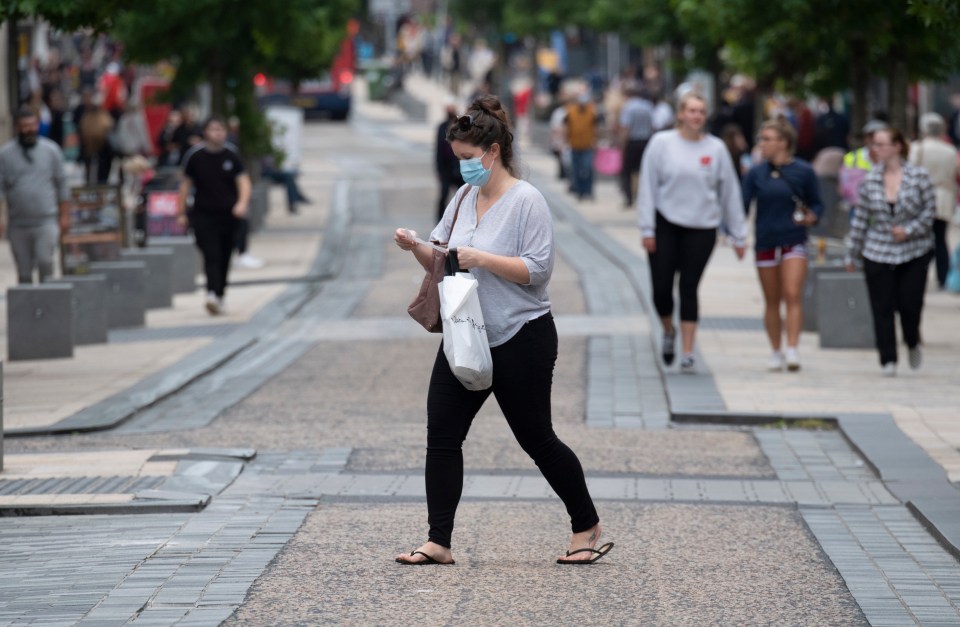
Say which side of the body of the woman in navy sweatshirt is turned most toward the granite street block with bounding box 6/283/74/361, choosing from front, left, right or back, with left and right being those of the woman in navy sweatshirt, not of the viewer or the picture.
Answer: right

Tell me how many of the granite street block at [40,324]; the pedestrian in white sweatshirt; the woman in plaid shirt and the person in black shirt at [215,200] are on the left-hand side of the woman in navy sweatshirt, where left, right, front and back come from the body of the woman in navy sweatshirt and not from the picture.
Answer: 1

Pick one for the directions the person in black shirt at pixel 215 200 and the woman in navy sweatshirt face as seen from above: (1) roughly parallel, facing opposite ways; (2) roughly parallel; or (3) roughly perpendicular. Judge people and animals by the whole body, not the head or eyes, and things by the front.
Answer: roughly parallel

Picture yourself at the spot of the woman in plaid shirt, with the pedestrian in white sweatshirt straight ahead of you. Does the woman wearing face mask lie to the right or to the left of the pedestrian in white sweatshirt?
left

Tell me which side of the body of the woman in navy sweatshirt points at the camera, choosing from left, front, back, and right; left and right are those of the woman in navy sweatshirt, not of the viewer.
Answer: front

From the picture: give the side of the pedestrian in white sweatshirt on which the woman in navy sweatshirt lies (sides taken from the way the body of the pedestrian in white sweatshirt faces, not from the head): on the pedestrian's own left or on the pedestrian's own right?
on the pedestrian's own left

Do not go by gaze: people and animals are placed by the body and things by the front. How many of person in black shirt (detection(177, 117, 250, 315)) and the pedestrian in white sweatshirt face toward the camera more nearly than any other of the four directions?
2

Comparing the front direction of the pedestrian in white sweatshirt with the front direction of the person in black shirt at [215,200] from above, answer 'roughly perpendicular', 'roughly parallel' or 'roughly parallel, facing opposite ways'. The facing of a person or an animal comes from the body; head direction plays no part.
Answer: roughly parallel

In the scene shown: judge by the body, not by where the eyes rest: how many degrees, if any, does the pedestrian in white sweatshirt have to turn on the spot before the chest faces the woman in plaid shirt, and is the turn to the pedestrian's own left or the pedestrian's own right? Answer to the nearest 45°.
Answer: approximately 90° to the pedestrian's own left

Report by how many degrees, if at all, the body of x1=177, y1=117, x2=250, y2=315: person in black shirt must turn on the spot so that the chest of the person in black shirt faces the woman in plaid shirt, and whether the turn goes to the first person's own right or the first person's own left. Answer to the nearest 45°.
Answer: approximately 45° to the first person's own left

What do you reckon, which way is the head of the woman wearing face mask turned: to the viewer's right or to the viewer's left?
to the viewer's left

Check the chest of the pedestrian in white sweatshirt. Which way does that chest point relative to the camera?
toward the camera

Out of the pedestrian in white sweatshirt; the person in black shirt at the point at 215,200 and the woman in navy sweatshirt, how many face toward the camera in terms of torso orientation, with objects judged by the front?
3

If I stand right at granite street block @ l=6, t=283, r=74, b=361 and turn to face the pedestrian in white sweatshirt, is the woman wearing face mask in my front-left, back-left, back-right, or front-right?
front-right

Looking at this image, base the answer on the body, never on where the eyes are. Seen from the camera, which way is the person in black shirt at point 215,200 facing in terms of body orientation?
toward the camera

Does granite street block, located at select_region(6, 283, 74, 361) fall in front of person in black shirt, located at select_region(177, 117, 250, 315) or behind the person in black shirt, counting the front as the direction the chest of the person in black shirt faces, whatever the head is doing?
in front

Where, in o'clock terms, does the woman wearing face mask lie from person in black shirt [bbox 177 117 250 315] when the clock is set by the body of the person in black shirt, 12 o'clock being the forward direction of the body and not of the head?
The woman wearing face mask is roughly at 12 o'clock from the person in black shirt.
